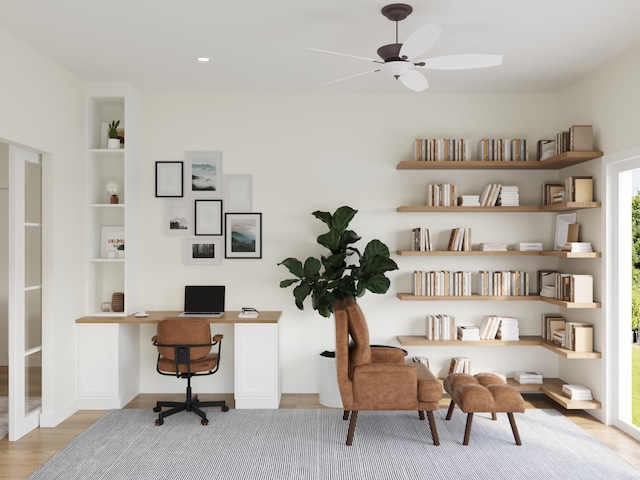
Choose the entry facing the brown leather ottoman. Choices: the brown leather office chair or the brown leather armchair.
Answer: the brown leather armchair

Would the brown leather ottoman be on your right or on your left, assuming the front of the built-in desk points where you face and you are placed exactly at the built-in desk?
on your left

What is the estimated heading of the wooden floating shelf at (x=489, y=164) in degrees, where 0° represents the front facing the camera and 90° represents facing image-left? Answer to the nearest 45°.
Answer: approximately 0°

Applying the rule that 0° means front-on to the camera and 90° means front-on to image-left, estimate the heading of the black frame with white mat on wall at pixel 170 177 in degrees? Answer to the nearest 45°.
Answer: approximately 0°

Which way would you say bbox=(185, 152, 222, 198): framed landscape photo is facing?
toward the camera

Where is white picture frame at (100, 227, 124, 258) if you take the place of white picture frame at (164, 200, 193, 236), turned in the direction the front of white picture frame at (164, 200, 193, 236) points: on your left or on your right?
on your right

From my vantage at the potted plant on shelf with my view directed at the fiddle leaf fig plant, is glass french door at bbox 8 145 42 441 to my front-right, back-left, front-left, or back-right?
back-right

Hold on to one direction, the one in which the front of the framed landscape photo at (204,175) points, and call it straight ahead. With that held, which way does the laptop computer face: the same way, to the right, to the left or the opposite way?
the same way

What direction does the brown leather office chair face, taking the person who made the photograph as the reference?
facing away from the viewer

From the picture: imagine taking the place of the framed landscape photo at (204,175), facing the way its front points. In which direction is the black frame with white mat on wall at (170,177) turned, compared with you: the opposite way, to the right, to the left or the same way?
the same way

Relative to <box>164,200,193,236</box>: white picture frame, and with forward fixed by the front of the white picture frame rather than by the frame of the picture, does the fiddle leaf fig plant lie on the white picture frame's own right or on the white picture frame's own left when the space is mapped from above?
on the white picture frame's own left
